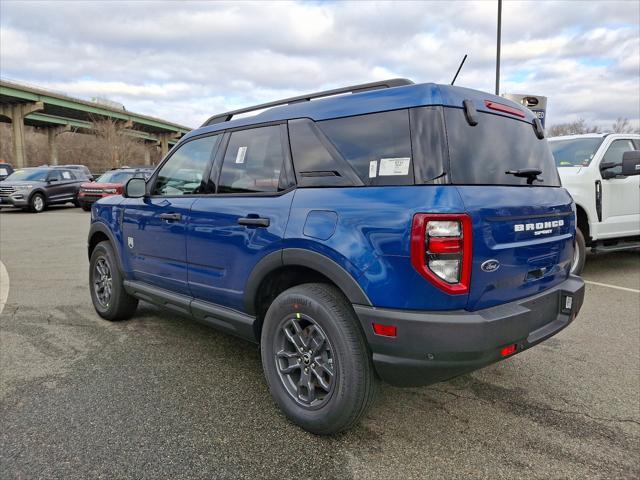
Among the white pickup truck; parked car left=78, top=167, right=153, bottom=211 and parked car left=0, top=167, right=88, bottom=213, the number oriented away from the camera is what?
0

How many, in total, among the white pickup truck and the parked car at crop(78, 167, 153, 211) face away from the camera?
0

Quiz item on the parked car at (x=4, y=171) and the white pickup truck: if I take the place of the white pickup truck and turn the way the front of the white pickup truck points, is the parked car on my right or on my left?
on my right

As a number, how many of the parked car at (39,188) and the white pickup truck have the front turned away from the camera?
0

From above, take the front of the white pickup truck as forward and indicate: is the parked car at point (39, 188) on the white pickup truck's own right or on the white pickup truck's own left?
on the white pickup truck's own right

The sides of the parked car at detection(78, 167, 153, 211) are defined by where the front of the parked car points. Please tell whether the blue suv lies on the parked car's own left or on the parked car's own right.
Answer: on the parked car's own left

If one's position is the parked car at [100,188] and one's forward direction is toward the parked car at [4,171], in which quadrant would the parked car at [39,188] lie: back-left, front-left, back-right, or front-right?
front-left

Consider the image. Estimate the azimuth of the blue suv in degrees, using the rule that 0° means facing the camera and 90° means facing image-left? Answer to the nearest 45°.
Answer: approximately 135°

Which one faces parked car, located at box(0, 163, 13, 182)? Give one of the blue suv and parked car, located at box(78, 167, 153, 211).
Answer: the blue suv

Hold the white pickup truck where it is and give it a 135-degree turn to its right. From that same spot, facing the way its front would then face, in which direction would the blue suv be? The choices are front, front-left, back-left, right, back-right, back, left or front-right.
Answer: back

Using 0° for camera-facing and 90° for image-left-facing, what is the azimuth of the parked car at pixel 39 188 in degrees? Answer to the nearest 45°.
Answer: approximately 45°

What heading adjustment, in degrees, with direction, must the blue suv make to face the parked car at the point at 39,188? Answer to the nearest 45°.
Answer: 0° — it already faces it

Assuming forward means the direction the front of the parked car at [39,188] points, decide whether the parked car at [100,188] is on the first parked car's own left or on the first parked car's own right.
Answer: on the first parked car's own left

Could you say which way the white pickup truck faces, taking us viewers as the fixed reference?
facing the viewer and to the left of the viewer
